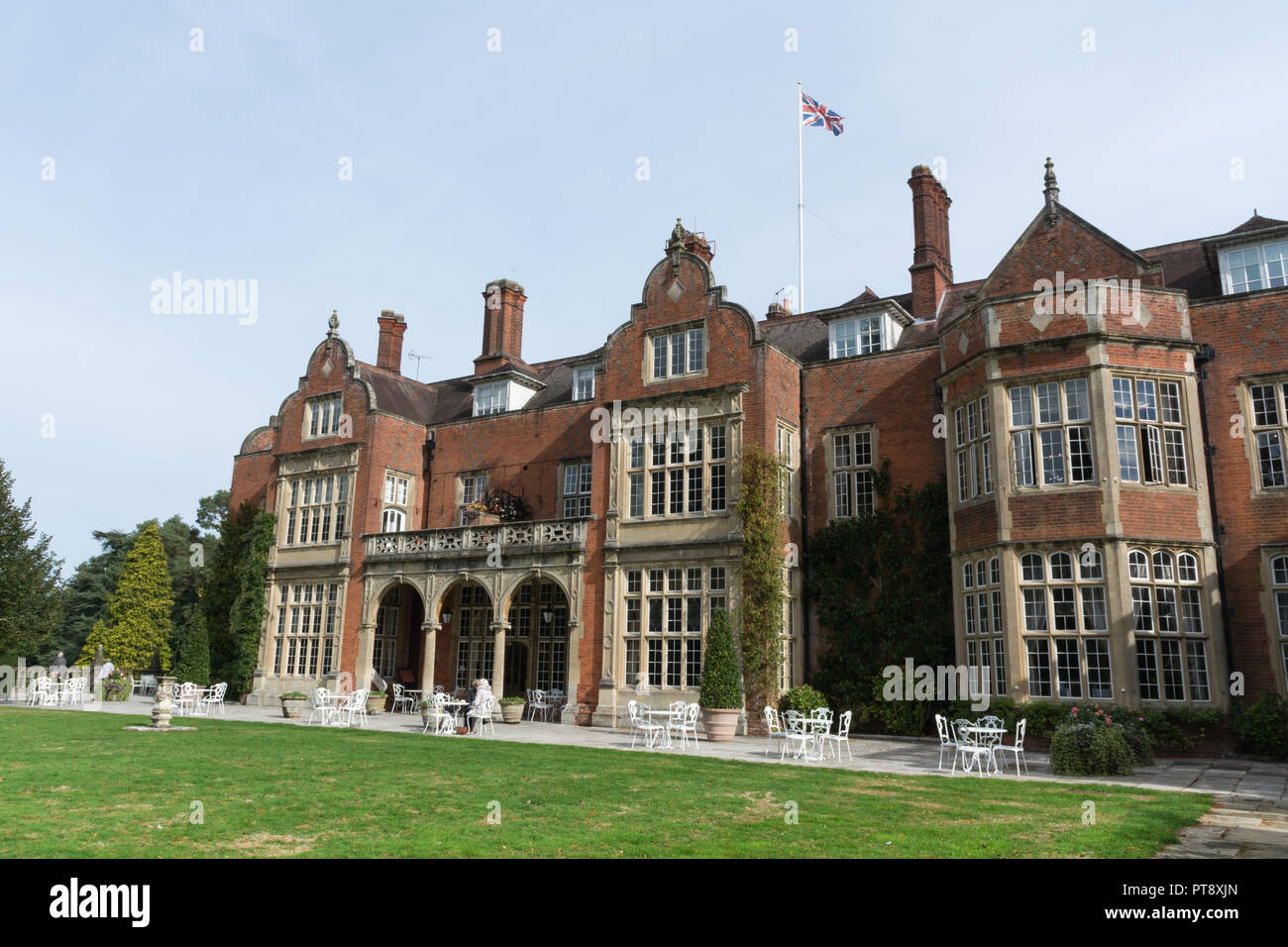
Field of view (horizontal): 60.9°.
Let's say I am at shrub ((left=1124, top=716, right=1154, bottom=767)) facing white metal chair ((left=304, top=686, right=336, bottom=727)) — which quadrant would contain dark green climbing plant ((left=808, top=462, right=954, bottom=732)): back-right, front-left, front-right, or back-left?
front-right

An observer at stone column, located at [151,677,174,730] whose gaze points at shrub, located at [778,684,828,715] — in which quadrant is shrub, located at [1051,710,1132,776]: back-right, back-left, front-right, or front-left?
front-right

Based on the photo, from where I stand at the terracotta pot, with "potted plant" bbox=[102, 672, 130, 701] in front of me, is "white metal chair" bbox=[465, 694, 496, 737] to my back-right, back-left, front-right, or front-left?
front-left

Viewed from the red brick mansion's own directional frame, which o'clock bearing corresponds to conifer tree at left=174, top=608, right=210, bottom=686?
The conifer tree is roughly at 2 o'clock from the red brick mansion.

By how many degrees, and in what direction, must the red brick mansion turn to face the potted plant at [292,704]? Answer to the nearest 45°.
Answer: approximately 45° to its right

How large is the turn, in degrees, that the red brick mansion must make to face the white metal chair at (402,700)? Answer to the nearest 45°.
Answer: approximately 45° to its right

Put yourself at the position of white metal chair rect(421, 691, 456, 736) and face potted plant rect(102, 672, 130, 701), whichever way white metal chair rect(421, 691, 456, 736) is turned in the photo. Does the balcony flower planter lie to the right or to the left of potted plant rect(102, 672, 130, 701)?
right

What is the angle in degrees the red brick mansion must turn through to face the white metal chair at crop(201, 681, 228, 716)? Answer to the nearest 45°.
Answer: approximately 45° to its right

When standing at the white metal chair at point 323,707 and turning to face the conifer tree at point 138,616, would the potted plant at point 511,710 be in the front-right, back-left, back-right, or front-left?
back-right

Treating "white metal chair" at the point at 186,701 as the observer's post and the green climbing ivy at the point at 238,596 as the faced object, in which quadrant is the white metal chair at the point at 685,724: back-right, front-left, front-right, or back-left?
back-right

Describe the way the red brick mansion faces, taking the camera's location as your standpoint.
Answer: facing the viewer and to the left of the viewer
